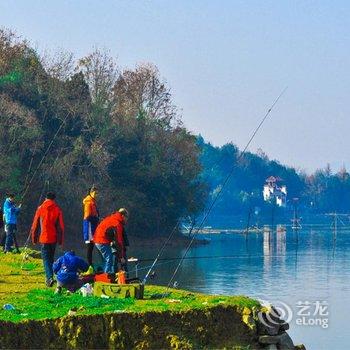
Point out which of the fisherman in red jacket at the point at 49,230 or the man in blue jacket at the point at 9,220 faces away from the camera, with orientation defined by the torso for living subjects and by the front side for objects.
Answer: the fisherman in red jacket

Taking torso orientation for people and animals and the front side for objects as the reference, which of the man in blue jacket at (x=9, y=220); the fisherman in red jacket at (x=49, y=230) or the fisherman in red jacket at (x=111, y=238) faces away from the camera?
the fisherman in red jacket at (x=49, y=230)

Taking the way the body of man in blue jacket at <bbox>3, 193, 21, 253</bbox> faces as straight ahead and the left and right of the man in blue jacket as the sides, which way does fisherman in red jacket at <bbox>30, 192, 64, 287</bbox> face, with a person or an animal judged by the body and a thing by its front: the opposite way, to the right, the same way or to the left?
to the left

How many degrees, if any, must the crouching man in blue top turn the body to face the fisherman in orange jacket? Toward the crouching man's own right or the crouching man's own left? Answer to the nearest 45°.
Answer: approximately 45° to the crouching man's own left

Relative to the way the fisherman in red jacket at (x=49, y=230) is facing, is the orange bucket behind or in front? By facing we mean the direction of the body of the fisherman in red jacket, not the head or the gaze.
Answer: behind

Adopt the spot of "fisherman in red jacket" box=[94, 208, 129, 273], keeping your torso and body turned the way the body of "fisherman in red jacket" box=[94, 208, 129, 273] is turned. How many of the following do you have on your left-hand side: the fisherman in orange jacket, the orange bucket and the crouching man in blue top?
1

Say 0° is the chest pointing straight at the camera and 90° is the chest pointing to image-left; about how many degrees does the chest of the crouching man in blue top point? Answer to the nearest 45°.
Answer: approximately 225°

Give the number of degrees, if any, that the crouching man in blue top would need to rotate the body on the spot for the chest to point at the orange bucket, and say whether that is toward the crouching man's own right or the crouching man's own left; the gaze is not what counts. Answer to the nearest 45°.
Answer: approximately 45° to the crouching man's own right

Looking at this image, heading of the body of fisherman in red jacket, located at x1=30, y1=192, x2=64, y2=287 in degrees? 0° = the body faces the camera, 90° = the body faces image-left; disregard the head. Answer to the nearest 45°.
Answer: approximately 180°

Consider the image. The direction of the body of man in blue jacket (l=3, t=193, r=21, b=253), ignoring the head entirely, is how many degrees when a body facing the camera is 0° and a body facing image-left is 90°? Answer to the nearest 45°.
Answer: approximately 270°

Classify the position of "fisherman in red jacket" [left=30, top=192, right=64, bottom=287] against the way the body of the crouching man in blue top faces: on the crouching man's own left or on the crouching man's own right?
on the crouching man's own left

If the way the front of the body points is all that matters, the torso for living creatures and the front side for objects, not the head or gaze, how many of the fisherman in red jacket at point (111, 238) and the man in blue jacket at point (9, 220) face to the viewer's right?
2

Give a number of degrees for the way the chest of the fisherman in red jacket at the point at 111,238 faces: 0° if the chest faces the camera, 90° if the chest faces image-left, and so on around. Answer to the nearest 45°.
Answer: approximately 270°

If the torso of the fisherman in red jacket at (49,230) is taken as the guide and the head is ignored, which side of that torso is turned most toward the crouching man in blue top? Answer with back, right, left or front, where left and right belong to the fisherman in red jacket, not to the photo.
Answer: back
